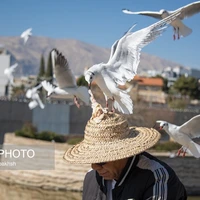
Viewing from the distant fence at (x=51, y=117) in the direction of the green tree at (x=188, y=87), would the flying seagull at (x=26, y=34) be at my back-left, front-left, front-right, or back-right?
back-right

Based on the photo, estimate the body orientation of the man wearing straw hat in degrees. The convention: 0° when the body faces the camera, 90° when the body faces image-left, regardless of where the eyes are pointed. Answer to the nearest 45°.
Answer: approximately 45°

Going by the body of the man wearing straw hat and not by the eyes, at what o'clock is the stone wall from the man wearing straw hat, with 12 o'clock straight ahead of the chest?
The stone wall is roughly at 5 o'clock from the man wearing straw hat.

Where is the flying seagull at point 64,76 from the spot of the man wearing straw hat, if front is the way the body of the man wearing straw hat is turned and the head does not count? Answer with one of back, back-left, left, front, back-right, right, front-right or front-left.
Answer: back-right
